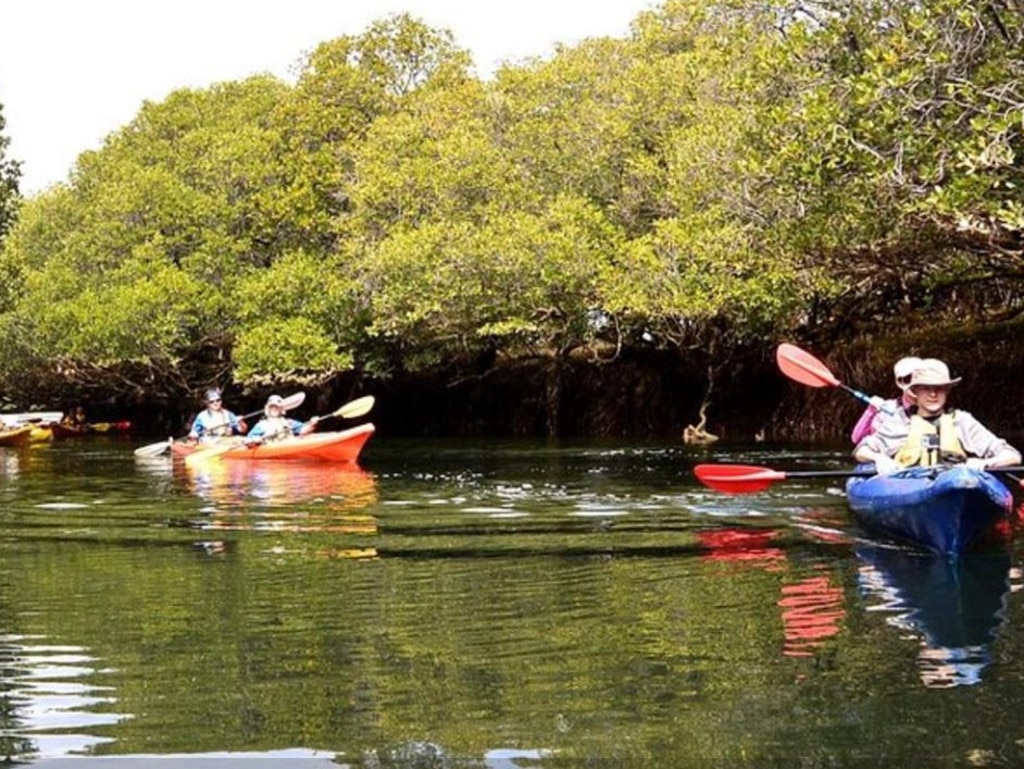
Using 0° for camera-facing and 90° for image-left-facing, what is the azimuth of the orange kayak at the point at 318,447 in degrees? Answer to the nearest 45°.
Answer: approximately 315°

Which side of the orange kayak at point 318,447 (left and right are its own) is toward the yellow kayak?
back

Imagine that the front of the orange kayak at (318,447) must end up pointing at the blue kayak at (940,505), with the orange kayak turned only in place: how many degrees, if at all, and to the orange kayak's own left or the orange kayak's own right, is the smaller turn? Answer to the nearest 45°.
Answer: approximately 45° to the orange kayak's own right

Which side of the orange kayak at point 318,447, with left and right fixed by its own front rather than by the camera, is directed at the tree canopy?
left
